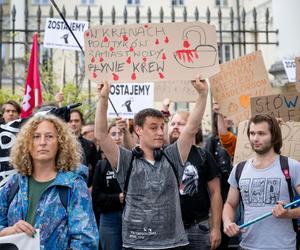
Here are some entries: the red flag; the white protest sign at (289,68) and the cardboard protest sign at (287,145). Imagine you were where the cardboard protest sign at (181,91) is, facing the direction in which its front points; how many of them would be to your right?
1

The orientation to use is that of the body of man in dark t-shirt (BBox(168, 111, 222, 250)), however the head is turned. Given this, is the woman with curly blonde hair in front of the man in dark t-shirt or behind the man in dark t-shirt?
in front

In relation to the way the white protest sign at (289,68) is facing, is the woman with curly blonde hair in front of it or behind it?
in front

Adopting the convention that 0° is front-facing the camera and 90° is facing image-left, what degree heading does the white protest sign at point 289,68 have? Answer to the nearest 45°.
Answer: approximately 0°

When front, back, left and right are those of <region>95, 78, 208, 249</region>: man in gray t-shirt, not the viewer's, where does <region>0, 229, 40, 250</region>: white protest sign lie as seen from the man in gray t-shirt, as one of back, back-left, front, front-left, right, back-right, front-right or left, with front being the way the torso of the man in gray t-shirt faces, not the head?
front-right

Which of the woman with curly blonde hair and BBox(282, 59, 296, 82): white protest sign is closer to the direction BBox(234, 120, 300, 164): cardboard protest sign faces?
the woman with curly blonde hair

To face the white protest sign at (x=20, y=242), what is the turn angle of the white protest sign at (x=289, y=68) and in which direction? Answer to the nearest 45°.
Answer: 0° — it already faces it

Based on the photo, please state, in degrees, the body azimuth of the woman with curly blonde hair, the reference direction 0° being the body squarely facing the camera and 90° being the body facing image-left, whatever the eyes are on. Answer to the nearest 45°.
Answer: approximately 0°
